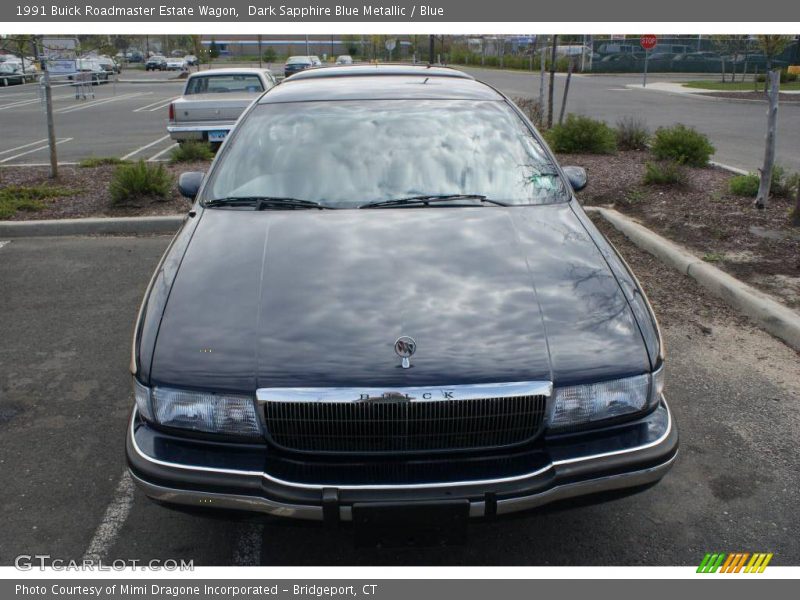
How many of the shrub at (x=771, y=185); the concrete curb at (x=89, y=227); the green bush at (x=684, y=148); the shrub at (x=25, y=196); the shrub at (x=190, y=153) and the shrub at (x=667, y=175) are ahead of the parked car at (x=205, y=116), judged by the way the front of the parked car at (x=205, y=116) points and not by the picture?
0

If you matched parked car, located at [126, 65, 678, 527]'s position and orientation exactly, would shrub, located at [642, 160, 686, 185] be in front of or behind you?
behind

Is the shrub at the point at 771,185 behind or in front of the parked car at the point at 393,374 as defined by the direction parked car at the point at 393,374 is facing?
behind

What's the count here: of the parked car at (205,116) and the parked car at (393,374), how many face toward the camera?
1

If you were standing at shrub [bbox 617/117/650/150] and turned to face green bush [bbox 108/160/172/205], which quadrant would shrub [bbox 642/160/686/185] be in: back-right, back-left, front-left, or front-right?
front-left

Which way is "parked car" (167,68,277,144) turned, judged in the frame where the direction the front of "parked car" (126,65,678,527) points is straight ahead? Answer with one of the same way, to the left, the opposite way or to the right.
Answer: the opposite way

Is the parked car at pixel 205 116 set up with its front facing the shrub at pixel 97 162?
no

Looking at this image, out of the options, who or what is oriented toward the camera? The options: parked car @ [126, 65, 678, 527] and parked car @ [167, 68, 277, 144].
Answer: parked car @ [126, 65, 678, 527]

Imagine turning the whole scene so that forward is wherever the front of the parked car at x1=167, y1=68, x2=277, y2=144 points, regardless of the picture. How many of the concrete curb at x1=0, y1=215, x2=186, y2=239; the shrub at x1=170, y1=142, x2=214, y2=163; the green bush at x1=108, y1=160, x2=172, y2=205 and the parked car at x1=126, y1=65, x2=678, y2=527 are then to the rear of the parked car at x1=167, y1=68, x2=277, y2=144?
4

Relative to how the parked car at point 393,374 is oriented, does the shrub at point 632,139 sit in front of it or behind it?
behind

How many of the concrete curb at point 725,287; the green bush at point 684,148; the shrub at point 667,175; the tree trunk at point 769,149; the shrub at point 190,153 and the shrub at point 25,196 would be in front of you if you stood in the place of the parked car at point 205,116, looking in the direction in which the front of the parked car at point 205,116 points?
0

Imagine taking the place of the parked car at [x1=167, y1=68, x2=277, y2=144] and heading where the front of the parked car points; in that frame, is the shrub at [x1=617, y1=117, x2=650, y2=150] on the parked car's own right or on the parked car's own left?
on the parked car's own right

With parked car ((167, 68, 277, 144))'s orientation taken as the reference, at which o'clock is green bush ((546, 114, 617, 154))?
The green bush is roughly at 4 o'clock from the parked car.

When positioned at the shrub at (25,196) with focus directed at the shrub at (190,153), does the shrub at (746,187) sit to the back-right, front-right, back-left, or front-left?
front-right

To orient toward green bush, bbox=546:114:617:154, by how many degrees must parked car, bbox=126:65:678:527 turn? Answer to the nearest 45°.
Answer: approximately 180°

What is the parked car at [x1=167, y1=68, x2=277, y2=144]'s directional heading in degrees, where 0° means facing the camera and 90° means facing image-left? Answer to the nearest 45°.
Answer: approximately 180°

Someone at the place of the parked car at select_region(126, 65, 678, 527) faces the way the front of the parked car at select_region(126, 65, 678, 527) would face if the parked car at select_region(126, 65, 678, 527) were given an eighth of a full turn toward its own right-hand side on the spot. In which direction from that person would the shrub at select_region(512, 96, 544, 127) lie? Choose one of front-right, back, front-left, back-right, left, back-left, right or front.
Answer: back-right

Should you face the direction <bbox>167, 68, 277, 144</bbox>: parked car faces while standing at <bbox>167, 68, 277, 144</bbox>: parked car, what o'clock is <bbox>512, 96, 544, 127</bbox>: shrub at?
The shrub is roughly at 3 o'clock from the parked car.

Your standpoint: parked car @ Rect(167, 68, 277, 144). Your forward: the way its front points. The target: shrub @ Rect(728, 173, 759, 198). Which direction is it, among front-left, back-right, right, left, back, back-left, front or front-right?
back-right

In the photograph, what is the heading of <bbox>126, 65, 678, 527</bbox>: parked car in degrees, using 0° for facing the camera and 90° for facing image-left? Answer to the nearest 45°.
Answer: approximately 0°
